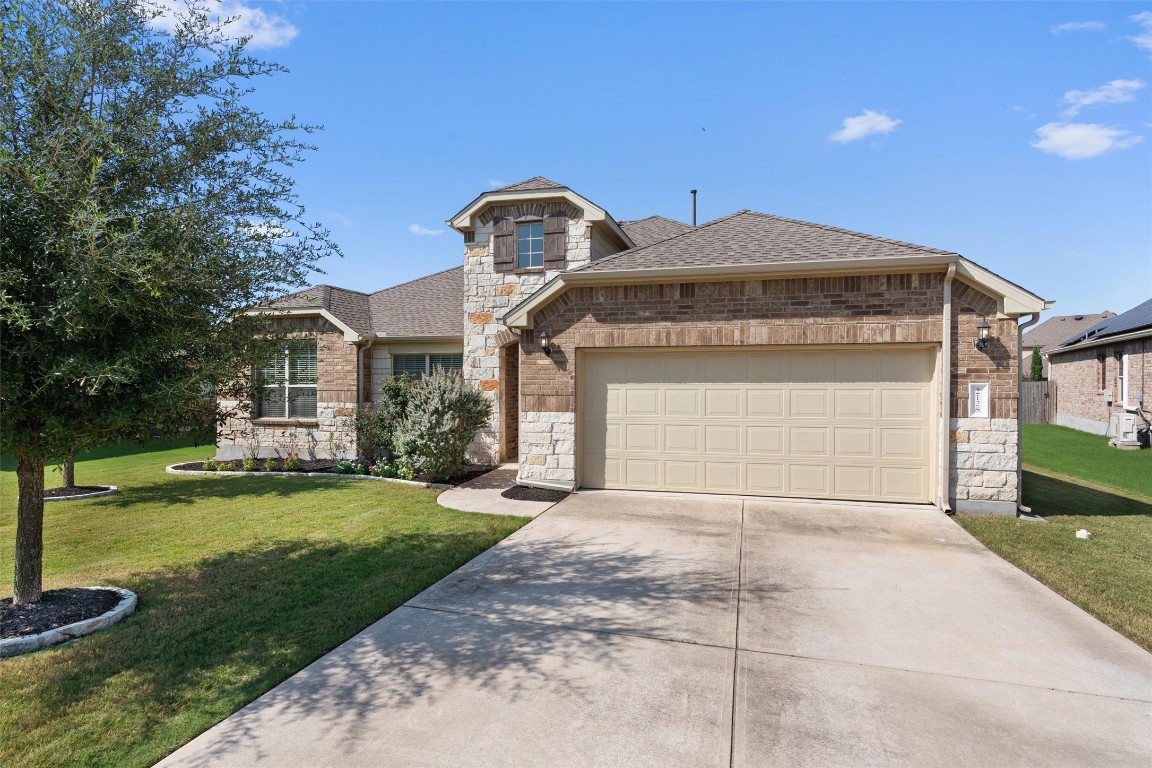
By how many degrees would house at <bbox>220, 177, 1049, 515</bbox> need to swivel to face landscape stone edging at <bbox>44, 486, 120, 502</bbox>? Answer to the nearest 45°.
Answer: approximately 90° to its right

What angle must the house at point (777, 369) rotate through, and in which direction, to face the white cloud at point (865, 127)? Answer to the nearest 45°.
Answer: approximately 135° to its left

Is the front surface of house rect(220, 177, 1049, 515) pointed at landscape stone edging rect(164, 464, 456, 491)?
no

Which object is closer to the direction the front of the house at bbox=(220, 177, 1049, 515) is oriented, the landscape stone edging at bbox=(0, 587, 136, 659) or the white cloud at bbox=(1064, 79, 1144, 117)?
the landscape stone edging

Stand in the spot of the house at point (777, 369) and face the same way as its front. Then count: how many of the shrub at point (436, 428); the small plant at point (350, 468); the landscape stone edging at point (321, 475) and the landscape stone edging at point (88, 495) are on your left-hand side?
0

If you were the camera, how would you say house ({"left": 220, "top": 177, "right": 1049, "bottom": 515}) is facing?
facing the viewer

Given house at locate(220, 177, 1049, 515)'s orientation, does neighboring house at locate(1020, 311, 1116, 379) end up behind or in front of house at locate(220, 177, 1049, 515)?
behind

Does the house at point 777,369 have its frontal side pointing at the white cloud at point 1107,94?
no

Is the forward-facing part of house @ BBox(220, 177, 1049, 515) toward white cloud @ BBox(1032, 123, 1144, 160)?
no

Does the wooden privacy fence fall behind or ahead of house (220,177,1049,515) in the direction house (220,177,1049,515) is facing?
behind

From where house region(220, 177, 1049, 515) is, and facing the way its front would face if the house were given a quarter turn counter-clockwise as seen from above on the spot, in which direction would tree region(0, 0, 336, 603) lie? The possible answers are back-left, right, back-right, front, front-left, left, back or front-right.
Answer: back-right
